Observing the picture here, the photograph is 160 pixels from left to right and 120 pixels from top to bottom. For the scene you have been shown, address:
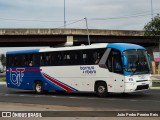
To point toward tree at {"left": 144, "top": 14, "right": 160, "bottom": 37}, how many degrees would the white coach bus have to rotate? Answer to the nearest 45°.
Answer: approximately 90° to its left

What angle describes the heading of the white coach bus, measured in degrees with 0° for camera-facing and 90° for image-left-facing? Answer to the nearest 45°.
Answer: approximately 315°
